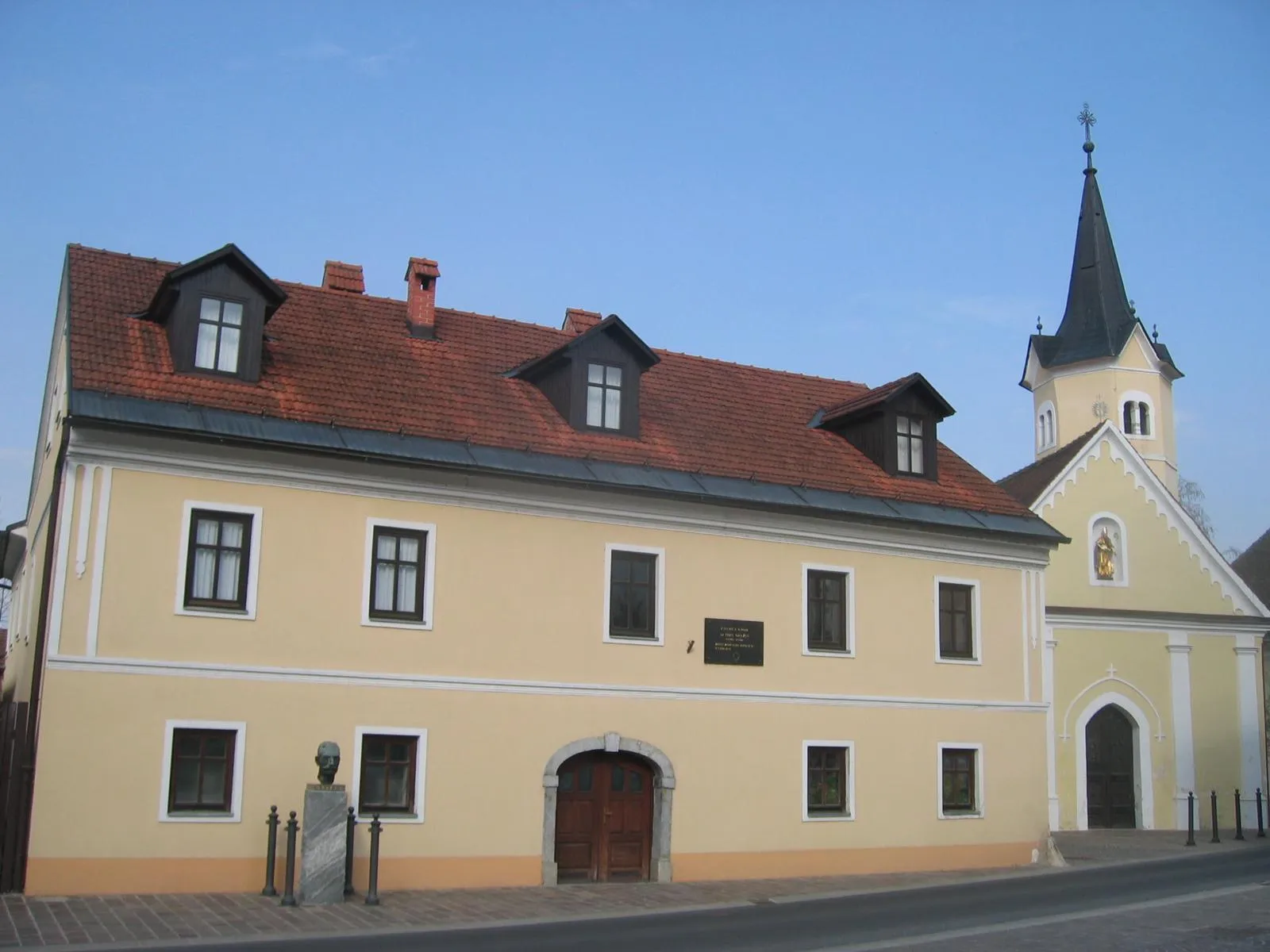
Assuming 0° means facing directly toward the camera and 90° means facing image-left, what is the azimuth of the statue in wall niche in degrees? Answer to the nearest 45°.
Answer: approximately 0°

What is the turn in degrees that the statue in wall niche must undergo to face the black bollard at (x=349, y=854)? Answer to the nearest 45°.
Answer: approximately 45° to its right

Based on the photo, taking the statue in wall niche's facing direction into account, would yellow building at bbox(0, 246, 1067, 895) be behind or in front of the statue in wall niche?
in front

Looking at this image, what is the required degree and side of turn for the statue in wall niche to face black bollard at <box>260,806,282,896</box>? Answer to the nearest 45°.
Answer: approximately 45° to its right

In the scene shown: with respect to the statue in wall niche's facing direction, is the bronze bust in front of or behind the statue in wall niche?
in front
